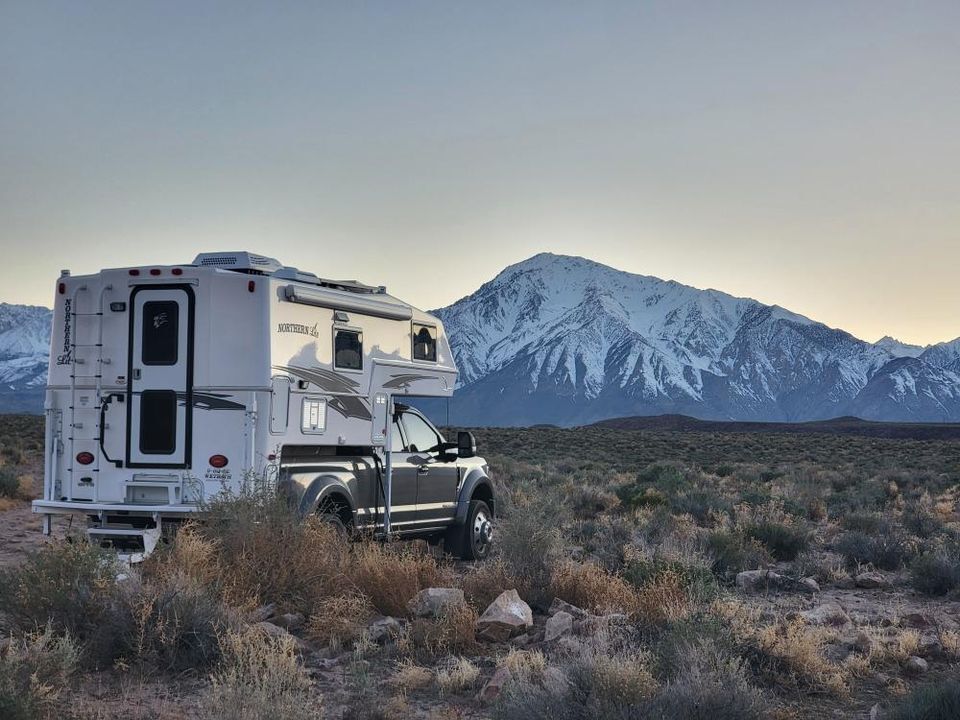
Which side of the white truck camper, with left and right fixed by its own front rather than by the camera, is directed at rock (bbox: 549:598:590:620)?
right

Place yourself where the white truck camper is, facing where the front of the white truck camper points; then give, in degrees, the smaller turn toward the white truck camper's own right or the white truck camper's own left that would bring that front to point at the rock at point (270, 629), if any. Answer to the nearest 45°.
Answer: approximately 135° to the white truck camper's own right

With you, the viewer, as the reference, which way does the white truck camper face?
facing away from the viewer and to the right of the viewer

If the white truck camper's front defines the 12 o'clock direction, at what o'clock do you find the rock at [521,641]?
The rock is roughly at 3 o'clock from the white truck camper.

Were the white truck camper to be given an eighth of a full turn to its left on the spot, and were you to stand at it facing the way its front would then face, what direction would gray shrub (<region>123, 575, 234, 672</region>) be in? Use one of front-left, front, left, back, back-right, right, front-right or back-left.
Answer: back

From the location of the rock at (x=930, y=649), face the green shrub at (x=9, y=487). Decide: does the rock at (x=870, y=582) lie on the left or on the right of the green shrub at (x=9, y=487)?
right

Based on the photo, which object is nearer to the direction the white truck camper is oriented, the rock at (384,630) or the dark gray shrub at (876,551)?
the dark gray shrub

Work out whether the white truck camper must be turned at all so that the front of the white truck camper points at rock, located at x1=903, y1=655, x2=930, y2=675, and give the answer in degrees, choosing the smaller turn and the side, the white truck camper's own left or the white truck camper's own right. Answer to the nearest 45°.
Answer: approximately 90° to the white truck camper's own right

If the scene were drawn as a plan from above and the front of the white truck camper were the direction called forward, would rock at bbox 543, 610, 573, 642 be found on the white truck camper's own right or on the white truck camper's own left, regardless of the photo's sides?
on the white truck camper's own right

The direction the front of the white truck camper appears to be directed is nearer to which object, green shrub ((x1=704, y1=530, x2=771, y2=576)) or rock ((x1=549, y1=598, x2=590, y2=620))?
the green shrub

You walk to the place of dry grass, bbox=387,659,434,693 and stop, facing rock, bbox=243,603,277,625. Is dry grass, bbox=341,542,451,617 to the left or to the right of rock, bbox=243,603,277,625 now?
right

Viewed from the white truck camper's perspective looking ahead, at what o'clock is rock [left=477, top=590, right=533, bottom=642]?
The rock is roughly at 3 o'clock from the white truck camper.

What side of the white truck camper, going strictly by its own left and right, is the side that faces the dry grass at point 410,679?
right

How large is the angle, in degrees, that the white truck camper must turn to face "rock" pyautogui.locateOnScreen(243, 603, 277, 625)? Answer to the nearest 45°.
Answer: approximately 135° to its right
